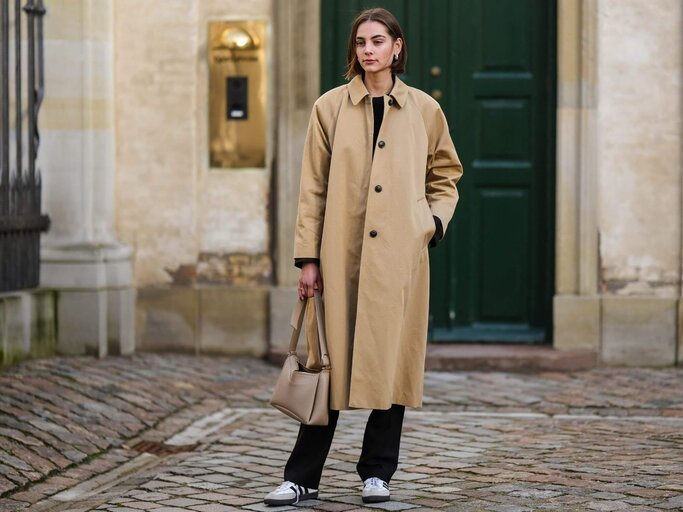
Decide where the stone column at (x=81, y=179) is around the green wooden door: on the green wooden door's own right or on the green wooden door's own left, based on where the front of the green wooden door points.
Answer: on the green wooden door's own right

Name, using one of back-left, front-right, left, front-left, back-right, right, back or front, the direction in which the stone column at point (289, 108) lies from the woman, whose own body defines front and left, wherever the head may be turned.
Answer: back

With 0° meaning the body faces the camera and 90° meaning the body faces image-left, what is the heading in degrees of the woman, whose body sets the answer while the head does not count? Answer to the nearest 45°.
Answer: approximately 0°

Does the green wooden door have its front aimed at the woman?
yes

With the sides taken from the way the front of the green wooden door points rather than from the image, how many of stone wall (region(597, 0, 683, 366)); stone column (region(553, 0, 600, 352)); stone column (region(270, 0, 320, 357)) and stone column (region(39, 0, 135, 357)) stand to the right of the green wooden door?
2

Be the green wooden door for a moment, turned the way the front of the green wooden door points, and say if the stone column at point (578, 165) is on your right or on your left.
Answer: on your left

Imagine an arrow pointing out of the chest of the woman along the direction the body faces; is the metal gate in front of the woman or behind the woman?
behind

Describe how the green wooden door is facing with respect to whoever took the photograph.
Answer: facing the viewer

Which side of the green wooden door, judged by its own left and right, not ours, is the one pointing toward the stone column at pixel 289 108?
right

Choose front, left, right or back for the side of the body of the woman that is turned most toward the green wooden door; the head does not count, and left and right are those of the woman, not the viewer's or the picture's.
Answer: back

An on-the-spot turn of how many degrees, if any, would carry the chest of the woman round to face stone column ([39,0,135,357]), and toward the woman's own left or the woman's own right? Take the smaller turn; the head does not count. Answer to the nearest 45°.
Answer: approximately 135° to the woman's own right

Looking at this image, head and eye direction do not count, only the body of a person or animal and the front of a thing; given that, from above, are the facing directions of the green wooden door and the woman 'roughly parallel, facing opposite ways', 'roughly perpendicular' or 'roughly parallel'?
roughly parallel
